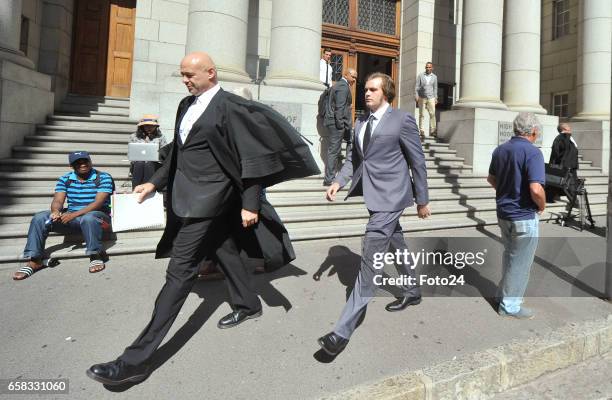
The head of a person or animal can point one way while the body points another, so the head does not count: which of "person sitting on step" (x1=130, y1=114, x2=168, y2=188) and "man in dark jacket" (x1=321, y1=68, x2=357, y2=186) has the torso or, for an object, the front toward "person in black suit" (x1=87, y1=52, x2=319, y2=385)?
the person sitting on step

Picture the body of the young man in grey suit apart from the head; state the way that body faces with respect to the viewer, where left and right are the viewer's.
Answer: facing the viewer and to the left of the viewer

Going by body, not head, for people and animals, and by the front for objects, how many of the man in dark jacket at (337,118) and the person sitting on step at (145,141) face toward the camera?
1
